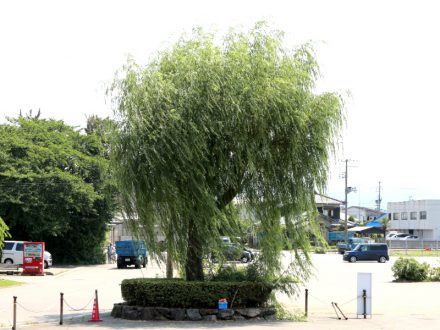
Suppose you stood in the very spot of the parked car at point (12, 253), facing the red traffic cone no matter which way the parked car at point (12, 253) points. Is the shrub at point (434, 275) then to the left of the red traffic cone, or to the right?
left

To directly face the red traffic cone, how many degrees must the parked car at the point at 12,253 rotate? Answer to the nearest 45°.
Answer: approximately 45° to its right

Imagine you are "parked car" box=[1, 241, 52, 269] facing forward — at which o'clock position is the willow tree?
The willow tree is roughly at 1 o'clock from the parked car.

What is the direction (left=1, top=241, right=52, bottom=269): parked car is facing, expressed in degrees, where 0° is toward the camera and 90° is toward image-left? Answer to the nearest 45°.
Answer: approximately 315°

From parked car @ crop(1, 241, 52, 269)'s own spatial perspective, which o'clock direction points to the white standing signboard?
The white standing signboard is roughly at 1 o'clock from the parked car.
